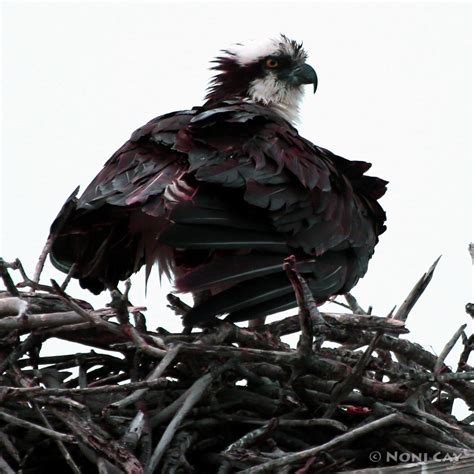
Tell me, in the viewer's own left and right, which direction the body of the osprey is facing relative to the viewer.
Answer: facing away from the viewer and to the right of the viewer
